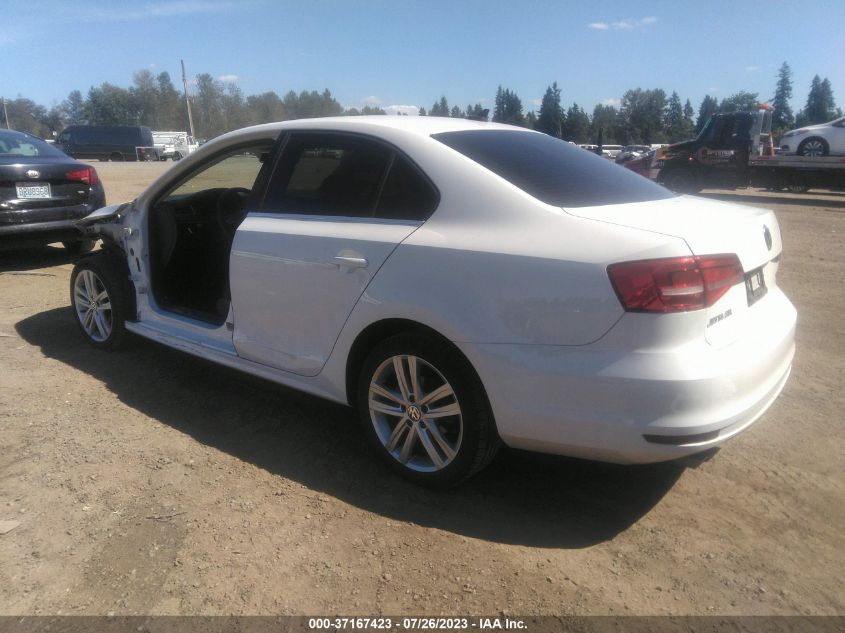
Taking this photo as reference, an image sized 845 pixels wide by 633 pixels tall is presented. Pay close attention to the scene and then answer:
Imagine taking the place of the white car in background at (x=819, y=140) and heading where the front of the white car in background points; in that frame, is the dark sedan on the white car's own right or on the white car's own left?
on the white car's own left

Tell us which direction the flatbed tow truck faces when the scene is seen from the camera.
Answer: facing to the left of the viewer

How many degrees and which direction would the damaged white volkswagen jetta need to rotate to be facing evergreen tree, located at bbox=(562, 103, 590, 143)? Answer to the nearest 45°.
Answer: approximately 45° to its right

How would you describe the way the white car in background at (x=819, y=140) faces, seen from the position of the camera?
facing to the left of the viewer

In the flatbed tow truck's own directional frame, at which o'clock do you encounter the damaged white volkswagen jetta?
The damaged white volkswagen jetta is roughly at 9 o'clock from the flatbed tow truck.

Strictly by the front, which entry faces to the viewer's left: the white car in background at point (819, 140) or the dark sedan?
the white car in background

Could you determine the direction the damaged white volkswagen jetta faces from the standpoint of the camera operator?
facing away from the viewer and to the left of the viewer

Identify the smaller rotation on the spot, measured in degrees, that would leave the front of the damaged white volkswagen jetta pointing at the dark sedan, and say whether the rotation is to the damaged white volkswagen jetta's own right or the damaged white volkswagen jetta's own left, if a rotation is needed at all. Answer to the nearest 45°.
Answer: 0° — it already faces it

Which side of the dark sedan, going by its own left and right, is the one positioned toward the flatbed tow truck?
right

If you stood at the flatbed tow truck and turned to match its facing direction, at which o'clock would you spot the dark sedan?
The dark sedan is roughly at 10 o'clock from the flatbed tow truck.

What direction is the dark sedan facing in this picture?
away from the camera

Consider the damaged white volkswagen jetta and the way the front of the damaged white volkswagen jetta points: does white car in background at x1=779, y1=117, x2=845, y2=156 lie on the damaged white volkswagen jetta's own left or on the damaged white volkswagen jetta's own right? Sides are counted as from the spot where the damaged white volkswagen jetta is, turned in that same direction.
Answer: on the damaged white volkswagen jetta's own right
